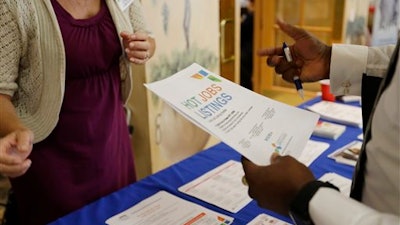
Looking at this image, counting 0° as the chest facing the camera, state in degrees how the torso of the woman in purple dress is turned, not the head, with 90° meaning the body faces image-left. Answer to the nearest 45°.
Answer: approximately 315°

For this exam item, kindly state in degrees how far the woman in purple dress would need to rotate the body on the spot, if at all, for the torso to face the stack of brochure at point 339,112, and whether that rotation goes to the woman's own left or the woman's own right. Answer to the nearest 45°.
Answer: approximately 45° to the woman's own left

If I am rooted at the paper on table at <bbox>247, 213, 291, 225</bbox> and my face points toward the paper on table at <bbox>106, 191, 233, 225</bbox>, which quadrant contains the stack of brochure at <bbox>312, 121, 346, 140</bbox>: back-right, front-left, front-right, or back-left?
back-right

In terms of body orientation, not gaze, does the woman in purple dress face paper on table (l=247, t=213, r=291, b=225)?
yes

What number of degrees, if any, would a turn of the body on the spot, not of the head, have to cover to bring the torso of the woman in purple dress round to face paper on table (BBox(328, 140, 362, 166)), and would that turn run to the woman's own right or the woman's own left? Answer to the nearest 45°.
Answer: approximately 45° to the woman's own left
